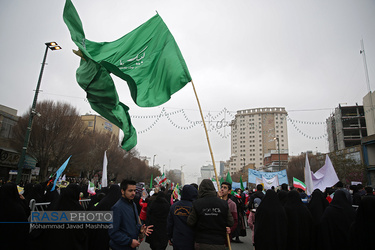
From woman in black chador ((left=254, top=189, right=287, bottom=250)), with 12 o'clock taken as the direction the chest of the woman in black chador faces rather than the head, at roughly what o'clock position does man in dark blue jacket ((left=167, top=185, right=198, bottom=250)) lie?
The man in dark blue jacket is roughly at 8 o'clock from the woman in black chador.

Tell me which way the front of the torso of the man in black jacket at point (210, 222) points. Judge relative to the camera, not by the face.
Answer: away from the camera

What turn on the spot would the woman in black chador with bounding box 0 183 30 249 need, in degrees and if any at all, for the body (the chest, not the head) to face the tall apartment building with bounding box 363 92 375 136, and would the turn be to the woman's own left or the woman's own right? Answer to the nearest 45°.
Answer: approximately 90° to the woman's own right

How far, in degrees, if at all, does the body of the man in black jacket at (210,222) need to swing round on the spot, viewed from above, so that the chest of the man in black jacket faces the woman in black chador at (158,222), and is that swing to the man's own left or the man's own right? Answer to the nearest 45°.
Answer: approximately 45° to the man's own left

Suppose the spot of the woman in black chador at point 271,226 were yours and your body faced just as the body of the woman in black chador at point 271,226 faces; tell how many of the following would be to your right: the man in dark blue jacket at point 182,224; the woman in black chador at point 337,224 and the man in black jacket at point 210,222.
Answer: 1

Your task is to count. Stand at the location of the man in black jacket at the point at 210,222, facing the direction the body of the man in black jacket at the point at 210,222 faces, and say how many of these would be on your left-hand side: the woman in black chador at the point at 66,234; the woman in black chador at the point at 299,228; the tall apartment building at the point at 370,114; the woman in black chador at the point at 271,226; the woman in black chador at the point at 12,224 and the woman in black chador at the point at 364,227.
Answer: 2

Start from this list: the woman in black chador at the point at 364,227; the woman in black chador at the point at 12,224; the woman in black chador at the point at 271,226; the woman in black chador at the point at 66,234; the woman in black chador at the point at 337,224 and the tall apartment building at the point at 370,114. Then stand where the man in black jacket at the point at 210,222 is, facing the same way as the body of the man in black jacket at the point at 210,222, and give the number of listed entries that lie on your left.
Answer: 2

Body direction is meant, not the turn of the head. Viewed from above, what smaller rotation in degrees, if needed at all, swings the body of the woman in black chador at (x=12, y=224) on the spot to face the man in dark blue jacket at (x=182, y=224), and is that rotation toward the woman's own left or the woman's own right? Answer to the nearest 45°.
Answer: approximately 135° to the woman's own right

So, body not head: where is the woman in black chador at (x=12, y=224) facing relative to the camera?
away from the camera

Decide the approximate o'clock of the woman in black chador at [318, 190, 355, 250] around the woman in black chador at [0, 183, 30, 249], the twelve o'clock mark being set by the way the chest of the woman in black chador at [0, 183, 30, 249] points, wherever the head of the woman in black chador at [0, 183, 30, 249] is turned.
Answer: the woman in black chador at [318, 190, 355, 250] is roughly at 4 o'clock from the woman in black chador at [0, 183, 30, 249].

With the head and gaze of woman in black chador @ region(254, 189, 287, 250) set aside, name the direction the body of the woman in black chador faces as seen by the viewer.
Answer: away from the camera

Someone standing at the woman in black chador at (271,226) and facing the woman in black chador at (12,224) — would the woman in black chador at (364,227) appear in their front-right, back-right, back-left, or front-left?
back-left

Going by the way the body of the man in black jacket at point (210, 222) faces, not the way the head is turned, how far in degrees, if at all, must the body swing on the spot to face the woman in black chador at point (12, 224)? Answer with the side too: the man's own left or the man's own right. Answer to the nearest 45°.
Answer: approximately 90° to the man's own left
